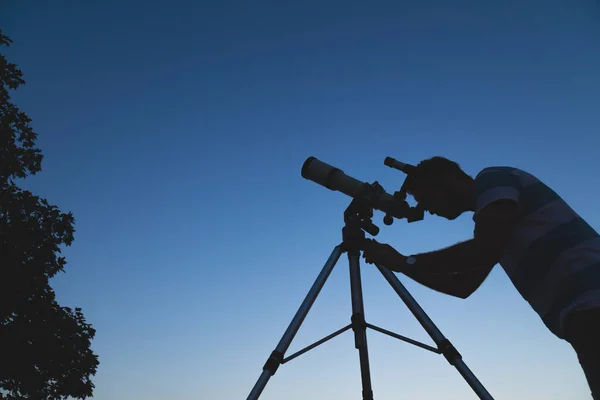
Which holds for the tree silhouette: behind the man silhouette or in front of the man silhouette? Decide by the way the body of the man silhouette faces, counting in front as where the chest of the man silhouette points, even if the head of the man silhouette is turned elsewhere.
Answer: in front

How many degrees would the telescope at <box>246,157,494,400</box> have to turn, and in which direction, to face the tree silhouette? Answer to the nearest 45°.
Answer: approximately 45° to its right

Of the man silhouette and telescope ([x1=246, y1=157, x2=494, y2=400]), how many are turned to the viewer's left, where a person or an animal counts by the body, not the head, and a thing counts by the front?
2

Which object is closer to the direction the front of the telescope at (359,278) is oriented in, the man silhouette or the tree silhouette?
the tree silhouette

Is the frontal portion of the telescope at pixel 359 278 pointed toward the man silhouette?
no

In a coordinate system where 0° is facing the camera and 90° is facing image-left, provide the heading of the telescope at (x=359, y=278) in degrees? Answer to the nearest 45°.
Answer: approximately 90°

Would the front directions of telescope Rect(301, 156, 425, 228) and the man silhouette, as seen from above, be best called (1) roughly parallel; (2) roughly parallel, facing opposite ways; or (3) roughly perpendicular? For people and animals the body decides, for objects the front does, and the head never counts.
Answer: roughly parallel

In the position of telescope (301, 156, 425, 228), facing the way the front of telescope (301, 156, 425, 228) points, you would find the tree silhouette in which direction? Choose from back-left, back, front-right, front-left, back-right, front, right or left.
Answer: front-right

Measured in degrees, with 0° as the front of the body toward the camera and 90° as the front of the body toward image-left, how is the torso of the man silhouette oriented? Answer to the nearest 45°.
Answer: approximately 90°

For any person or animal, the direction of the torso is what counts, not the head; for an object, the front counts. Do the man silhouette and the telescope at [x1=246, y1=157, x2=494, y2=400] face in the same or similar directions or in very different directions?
same or similar directions

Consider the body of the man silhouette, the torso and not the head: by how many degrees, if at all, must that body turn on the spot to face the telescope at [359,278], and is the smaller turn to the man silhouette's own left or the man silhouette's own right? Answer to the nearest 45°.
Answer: approximately 45° to the man silhouette's own right
